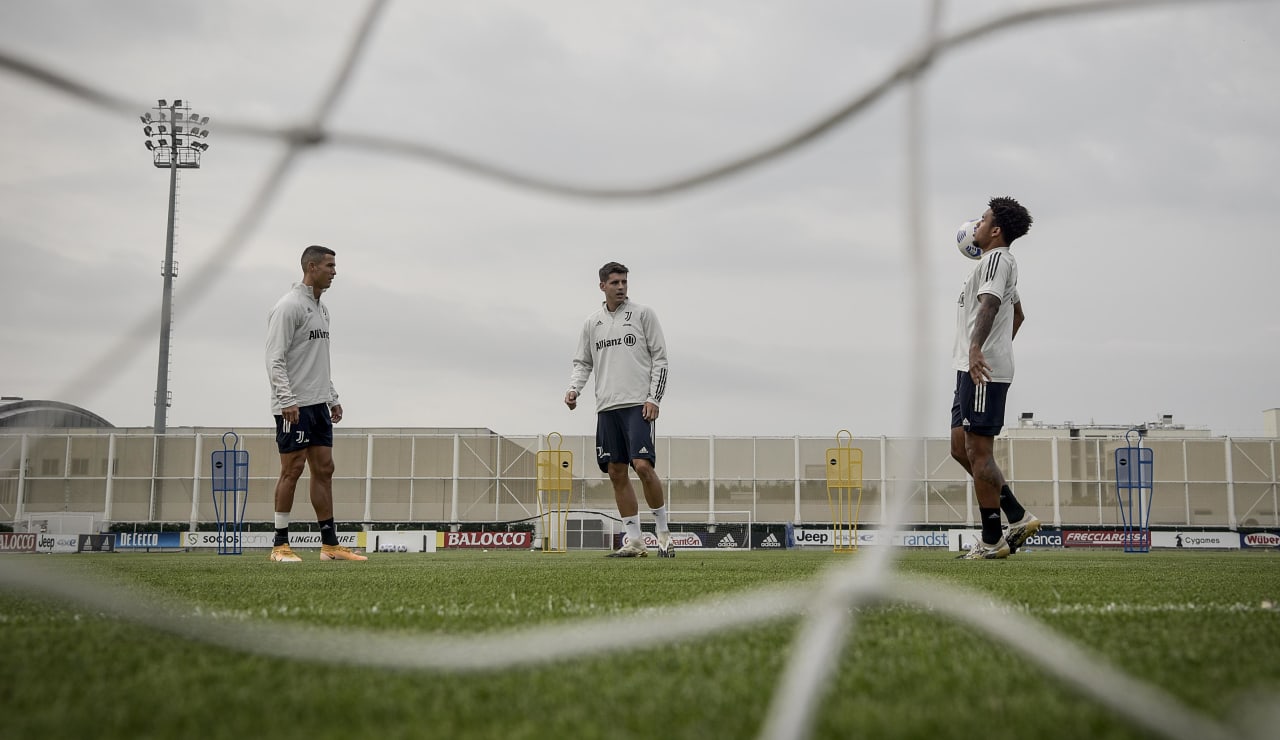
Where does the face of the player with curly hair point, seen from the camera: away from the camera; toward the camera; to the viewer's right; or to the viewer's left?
to the viewer's left

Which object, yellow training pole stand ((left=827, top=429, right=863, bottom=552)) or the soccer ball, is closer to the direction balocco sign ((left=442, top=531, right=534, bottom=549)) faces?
the soccer ball

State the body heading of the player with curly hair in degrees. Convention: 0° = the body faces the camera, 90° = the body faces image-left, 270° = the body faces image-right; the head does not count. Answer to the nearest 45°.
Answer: approximately 90°

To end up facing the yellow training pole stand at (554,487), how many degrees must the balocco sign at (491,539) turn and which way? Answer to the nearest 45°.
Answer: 0° — it already faces it

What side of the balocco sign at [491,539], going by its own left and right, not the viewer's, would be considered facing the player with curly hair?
front

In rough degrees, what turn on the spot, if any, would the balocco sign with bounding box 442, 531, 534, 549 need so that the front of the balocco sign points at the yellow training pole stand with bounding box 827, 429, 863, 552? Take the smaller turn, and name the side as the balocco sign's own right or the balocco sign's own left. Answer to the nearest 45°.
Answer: approximately 45° to the balocco sign's own left

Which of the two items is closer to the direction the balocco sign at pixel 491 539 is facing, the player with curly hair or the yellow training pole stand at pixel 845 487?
the player with curly hair

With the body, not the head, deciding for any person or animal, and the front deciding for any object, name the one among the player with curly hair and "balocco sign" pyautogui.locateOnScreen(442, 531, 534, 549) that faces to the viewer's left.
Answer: the player with curly hair

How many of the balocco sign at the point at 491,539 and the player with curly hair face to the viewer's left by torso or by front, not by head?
1

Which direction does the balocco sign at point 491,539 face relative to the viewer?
toward the camera

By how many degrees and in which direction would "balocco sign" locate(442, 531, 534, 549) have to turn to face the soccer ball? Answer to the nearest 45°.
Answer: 0° — it already faces it
